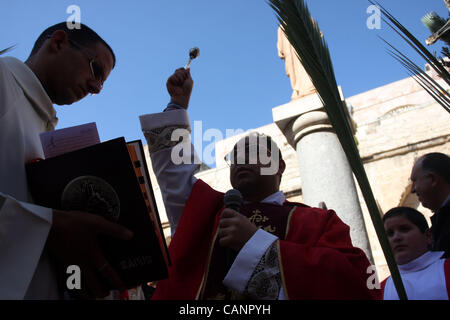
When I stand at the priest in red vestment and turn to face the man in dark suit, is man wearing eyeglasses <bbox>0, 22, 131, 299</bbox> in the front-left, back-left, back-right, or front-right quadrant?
back-right

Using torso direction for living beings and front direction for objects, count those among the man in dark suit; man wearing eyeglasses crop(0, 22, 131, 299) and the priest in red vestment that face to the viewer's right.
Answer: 1

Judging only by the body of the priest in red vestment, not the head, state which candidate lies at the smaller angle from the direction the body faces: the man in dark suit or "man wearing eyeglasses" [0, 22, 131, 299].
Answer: the man wearing eyeglasses

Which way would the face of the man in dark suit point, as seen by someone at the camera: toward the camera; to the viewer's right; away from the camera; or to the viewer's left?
to the viewer's left

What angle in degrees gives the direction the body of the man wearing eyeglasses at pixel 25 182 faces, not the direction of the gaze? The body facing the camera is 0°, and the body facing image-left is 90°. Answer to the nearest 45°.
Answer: approximately 270°

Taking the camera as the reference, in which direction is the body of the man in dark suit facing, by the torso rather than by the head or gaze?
to the viewer's left

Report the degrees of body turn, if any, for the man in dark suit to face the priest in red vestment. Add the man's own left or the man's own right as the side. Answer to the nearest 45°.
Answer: approximately 45° to the man's own left

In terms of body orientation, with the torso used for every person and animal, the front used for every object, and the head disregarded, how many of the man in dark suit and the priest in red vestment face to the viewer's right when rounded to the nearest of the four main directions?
0

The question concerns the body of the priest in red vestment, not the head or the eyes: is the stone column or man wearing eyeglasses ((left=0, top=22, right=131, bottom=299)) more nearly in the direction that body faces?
the man wearing eyeglasses

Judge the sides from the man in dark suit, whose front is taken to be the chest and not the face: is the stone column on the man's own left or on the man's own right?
on the man's own right

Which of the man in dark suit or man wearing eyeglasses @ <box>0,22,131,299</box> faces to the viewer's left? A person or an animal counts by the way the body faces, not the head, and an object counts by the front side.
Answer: the man in dark suit

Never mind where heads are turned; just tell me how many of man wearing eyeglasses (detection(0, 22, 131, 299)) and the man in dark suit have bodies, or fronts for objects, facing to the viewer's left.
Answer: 1
